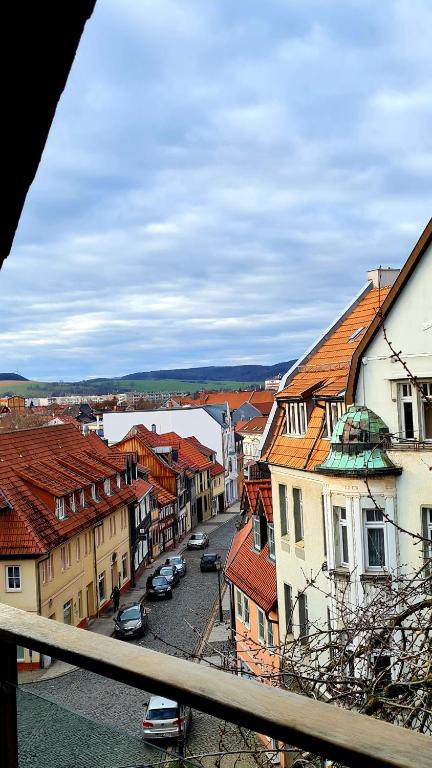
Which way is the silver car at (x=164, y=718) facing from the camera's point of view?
away from the camera

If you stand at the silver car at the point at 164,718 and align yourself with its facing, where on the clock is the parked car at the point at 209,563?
The parked car is roughly at 12 o'clock from the silver car.

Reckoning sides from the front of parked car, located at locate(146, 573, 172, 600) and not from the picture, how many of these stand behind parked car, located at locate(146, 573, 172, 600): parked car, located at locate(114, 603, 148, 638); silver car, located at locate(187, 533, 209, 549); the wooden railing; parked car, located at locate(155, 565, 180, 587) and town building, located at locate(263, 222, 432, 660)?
2

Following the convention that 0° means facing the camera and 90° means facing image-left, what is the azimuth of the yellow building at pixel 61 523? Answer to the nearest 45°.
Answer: approximately 315°

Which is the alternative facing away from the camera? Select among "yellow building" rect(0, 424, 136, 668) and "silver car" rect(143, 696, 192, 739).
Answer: the silver car

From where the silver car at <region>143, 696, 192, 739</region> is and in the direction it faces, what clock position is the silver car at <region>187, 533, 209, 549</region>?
the silver car at <region>187, 533, 209, 549</region> is roughly at 12 o'clock from the silver car at <region>143, 696, 192, 739</region>.

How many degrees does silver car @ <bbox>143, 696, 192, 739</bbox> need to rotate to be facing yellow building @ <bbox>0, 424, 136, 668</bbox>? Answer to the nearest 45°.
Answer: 0° — it already faces it

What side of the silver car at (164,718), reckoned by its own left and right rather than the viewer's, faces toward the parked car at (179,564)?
front

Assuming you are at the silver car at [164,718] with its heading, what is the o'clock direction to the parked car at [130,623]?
The parked car is roughly at 12 o'clock from the silver car.
